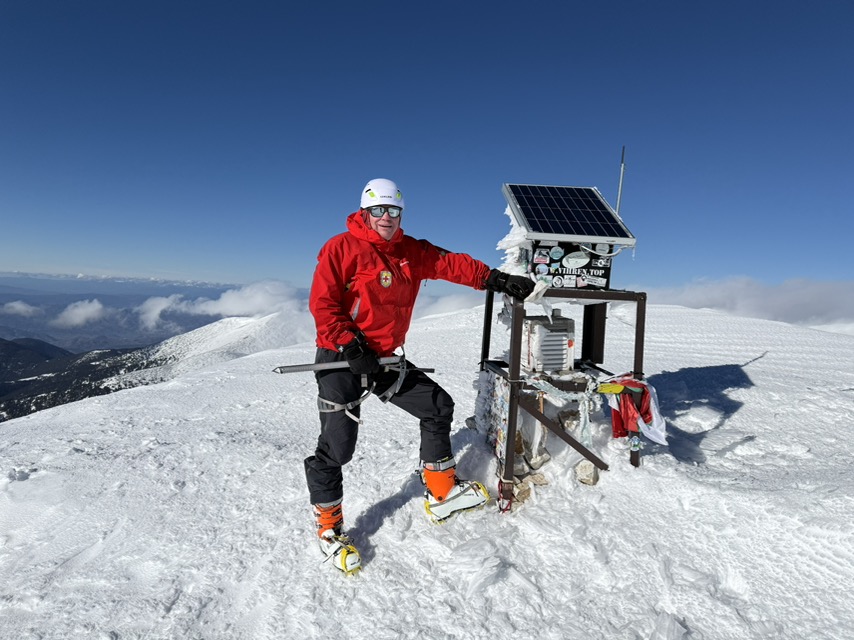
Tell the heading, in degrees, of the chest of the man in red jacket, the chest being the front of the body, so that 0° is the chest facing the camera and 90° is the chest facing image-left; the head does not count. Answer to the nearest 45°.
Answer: approximately 315°

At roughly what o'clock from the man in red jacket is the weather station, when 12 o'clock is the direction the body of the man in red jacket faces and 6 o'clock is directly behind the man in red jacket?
The weather station is roughly at 10 o'clock from the man in red jacket.
